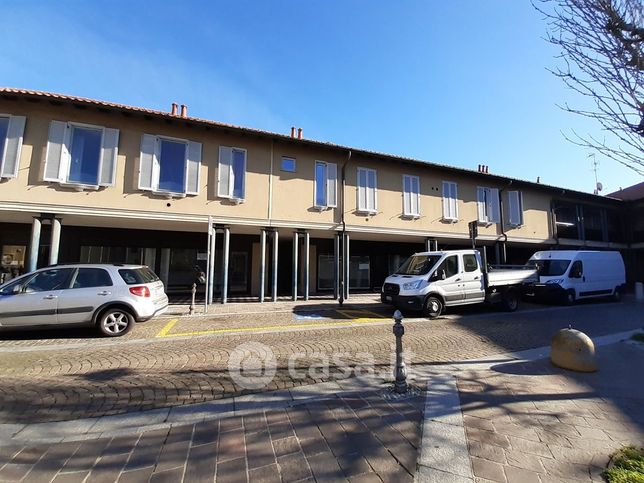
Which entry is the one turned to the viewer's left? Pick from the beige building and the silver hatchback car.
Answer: the silver hatchback car

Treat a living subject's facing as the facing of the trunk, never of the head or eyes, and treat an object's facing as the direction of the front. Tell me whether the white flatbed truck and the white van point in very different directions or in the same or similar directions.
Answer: same or similar directions

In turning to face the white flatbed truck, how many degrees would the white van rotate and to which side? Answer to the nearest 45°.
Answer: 0° — it already faces it

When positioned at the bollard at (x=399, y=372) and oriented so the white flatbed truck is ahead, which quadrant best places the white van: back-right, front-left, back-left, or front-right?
front-right

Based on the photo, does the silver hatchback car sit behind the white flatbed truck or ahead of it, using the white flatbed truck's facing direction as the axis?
ahead

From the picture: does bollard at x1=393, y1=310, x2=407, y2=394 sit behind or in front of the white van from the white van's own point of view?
in front

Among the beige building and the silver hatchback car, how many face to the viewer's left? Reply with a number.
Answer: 1

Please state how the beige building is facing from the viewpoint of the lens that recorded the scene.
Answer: facing the viewer and to the right of the viewer

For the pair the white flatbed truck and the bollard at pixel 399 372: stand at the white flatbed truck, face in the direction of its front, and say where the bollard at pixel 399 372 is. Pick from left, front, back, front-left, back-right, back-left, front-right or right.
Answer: front-left

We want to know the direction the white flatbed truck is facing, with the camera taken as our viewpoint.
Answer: facing the viewer and to the left of the viewer

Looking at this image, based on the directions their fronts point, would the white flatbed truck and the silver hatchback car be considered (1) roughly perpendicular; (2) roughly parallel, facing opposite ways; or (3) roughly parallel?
roughly parallel

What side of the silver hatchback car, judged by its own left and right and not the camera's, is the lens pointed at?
left

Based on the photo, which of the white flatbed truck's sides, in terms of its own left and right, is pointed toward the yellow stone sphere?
left

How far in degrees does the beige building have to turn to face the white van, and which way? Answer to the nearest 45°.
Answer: approximately 45° to its left
